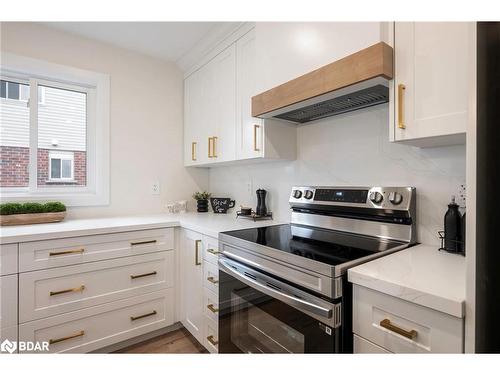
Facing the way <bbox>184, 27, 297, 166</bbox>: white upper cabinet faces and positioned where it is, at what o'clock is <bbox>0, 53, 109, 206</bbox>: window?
The window is roughly at 2 o'clock from the white upper cabinet.

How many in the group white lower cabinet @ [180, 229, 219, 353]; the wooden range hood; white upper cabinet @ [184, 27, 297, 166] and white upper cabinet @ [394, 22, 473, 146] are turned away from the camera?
0

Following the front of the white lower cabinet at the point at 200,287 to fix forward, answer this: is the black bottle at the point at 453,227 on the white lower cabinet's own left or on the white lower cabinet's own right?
on the white lower cabinet's own left

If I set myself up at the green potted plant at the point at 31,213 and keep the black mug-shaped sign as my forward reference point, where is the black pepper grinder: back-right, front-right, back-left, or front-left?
front-right

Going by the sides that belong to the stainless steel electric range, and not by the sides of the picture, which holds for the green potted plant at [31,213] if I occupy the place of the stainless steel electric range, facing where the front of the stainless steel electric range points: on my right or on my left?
on my right

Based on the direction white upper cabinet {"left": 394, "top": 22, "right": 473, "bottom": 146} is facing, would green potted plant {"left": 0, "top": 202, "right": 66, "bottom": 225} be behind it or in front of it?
in front

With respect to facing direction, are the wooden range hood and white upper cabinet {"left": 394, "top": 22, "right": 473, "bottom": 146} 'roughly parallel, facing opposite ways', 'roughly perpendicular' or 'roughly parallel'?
roughly parallel

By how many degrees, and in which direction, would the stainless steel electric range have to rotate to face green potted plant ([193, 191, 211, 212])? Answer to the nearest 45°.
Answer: approximately 90° to its right

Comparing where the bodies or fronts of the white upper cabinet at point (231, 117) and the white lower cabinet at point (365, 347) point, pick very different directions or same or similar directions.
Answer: same or similar directions

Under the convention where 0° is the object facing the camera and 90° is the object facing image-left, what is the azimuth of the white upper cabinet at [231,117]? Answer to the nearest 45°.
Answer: approximately 45°

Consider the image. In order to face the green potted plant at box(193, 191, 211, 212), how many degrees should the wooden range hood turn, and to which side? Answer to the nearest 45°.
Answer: approximately 90° to its right

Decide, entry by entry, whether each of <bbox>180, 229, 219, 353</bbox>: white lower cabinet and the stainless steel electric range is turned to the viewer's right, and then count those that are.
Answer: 0

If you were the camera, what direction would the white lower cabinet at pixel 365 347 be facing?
facing the viewer and to the left of the viewer
